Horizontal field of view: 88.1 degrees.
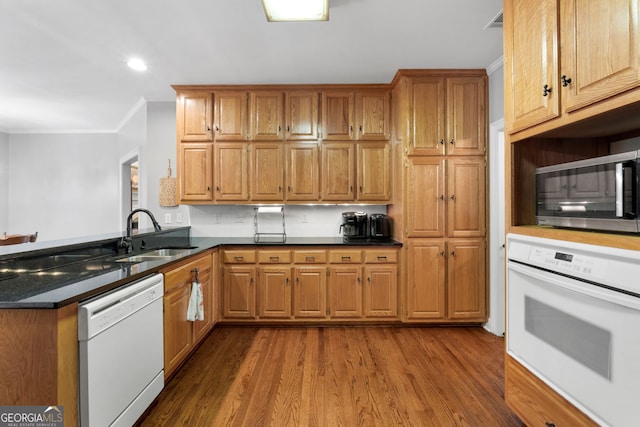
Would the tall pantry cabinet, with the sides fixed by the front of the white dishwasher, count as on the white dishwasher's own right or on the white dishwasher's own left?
on the white dishwasher's own left

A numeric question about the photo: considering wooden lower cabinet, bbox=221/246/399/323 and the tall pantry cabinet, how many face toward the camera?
2

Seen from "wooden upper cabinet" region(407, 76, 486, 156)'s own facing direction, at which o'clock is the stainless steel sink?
The stainless steel sink is roughly at 2 o'clock from the wooden upper cabinet.

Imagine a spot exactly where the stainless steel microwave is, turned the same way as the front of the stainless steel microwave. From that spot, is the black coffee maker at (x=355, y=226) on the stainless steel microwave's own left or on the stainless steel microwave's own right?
on the stainless steel microwave's own right

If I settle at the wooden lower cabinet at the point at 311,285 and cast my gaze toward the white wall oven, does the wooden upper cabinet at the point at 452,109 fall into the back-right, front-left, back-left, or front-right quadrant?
front-left

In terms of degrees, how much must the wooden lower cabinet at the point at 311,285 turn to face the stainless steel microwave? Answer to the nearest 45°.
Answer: approximately 45° to its left

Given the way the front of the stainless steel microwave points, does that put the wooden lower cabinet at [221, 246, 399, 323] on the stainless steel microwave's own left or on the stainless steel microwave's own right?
on the stainless steel microwave's own right

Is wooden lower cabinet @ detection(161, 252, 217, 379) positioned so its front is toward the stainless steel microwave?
yes

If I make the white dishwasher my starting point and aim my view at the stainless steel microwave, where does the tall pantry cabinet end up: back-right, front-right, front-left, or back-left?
front-left

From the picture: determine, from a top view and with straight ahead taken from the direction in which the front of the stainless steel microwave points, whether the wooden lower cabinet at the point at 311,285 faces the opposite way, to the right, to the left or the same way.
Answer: to the left

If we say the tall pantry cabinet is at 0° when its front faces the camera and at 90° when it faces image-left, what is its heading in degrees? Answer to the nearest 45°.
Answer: approximately 0°

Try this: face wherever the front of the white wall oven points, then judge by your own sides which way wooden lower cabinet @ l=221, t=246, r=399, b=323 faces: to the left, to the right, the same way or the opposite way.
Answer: to the left

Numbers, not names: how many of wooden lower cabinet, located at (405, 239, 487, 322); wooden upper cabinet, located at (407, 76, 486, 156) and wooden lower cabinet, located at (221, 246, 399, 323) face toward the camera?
3

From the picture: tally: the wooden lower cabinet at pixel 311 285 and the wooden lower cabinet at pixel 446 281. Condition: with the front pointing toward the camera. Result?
2
